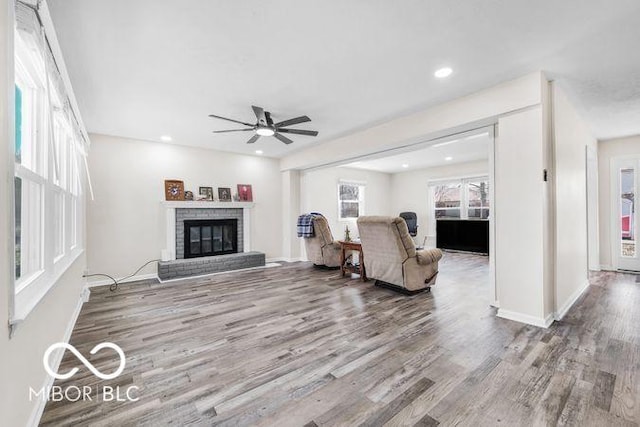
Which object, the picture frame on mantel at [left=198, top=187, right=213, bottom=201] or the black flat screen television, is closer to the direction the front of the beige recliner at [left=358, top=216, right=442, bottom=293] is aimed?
the black flat screen television

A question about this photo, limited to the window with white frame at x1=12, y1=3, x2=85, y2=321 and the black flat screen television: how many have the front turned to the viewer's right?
1

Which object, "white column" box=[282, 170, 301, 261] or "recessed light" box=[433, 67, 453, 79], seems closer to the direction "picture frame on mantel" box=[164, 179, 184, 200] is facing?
the recessed light

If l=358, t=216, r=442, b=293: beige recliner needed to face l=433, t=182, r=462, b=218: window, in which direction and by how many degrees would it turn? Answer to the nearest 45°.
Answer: approximately 45° to its left

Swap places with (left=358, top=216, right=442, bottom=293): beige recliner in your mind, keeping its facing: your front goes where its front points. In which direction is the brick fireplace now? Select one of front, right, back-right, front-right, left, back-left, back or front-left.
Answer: back-left

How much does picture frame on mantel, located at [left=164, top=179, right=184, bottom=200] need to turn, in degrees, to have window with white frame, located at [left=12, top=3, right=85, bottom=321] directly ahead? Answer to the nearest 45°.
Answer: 0° — it already faces it

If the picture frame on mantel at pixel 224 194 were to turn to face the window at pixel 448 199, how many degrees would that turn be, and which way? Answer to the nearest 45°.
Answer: approximately 90° to its left

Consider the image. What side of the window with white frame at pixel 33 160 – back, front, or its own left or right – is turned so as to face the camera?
right

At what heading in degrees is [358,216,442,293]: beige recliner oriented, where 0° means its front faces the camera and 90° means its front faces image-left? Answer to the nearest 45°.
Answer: approximately 225°
